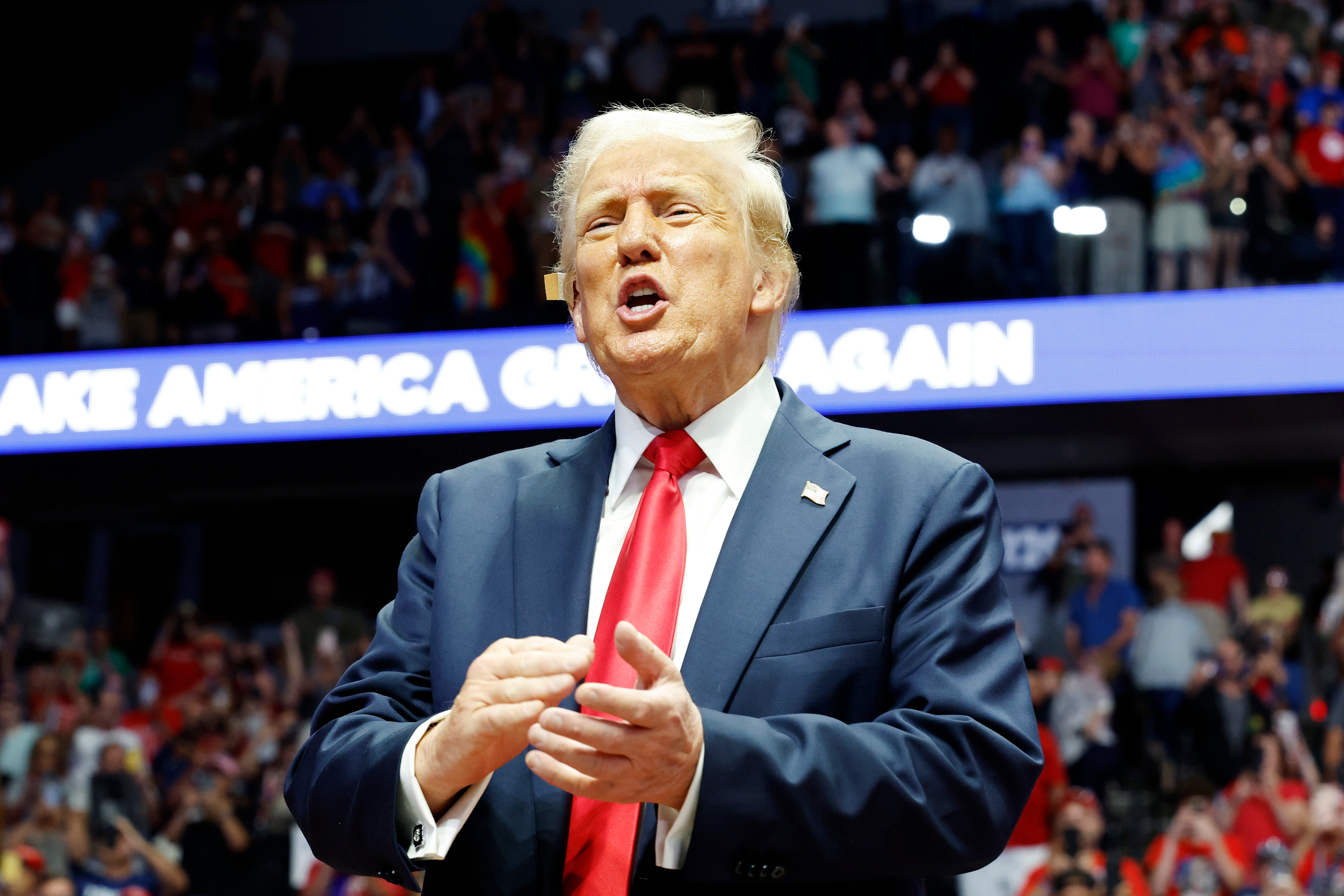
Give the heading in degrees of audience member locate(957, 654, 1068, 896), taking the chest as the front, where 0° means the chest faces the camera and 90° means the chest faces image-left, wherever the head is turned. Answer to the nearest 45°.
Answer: approximately 45°

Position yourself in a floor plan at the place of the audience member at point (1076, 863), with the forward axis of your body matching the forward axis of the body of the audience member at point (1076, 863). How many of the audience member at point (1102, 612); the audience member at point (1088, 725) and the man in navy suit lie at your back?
2

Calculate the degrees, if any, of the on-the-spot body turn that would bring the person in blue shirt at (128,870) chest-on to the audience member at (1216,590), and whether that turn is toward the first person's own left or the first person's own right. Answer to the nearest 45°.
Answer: approximately 90° to the first person's own left

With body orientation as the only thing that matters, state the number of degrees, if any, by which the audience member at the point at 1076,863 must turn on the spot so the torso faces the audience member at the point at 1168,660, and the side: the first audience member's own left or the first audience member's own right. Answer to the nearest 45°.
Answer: approximately 180°

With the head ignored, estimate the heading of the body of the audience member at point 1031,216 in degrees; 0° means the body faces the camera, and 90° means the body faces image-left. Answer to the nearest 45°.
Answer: approximately 0°

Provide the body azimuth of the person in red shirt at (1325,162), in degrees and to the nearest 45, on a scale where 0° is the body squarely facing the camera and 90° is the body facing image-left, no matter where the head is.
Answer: approximately 0°

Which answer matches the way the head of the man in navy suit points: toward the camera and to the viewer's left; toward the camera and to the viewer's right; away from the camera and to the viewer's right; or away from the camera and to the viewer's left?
toward the camera and to the viewer's left
